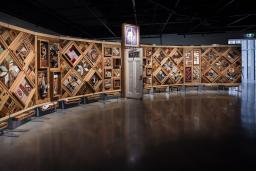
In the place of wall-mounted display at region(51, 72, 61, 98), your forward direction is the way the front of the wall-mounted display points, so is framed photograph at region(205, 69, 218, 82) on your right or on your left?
on your left

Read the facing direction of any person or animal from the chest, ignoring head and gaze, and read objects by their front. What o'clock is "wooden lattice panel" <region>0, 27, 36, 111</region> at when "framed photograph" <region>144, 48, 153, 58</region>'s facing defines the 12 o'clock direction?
The wooden lattice panel is roughly at 1 o'clock from the framed photograph.

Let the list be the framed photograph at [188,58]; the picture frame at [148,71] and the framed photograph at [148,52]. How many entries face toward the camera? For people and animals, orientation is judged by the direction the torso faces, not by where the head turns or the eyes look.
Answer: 3

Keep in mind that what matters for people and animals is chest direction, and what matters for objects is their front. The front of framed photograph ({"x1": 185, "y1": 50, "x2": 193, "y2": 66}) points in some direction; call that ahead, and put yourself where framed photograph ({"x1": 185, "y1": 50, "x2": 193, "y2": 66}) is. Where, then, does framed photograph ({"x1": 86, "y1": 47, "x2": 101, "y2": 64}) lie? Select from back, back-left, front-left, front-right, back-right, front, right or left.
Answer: front-right

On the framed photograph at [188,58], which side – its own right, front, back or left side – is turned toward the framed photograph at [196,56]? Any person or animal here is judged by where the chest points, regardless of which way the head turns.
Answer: left

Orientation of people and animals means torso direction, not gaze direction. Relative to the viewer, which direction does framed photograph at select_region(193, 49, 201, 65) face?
toward the camera

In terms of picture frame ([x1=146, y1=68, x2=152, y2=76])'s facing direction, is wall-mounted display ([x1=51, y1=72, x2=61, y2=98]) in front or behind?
in front

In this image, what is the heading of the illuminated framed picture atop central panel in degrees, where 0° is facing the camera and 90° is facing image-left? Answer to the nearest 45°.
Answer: approximately 0°

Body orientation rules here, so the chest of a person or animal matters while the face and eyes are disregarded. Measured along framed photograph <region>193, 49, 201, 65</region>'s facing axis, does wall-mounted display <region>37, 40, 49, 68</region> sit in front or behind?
in front

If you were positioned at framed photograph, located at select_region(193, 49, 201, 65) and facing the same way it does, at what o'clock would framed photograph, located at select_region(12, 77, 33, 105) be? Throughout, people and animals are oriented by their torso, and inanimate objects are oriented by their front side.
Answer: framed photograph, located at select_region(12, 77, 33, 105) is roughly at 1 o'clock from framed photograph, located at select_region(193, 49, 201, 65).

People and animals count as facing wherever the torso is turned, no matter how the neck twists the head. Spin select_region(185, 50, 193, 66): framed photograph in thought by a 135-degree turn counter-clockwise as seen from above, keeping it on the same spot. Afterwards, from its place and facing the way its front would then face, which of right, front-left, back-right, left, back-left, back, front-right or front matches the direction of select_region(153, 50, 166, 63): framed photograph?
back

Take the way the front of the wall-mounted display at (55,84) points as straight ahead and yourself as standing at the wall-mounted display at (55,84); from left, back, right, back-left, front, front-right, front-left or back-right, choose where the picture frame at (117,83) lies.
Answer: left

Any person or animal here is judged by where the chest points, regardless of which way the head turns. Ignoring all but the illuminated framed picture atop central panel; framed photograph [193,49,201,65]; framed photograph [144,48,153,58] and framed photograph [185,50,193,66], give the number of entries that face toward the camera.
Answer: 4

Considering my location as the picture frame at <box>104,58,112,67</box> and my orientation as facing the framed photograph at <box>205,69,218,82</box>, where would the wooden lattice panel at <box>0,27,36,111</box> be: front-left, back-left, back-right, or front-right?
back-right

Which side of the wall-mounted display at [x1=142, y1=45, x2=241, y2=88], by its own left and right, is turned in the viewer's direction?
front

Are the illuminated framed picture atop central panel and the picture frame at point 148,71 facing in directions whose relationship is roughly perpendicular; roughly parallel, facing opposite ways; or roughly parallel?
roughly parallel

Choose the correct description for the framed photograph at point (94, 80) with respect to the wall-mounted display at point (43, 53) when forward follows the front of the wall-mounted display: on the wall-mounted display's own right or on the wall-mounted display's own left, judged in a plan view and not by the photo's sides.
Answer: on the wall-mounted display's own left

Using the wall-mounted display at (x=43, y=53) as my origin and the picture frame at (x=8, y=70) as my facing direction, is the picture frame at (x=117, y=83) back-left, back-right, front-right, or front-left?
back-left

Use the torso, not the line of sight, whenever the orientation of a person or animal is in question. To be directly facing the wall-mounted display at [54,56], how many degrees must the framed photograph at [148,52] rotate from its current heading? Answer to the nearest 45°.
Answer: approximately 45° to its right

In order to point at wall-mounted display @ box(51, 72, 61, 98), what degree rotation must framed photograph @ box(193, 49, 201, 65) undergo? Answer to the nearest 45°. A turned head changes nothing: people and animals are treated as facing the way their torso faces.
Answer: approximately 45° to its right

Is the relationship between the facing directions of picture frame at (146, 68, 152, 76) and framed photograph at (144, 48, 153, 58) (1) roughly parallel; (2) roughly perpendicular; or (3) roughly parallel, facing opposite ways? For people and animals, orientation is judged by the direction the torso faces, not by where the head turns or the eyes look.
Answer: roughly parallel
